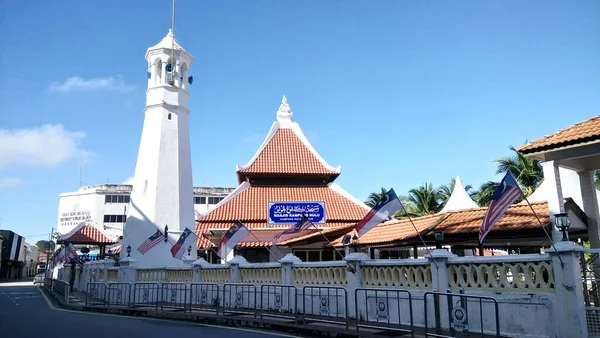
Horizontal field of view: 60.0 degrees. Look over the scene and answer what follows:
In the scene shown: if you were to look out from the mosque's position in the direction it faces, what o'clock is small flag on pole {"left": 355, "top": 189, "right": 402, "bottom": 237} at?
The small flag on pole is roughly at 11 o'clock from the mosque.

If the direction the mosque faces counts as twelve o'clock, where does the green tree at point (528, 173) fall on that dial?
The green tree is roughly at 8 o'clock from the mosque.

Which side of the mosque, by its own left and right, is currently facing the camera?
front

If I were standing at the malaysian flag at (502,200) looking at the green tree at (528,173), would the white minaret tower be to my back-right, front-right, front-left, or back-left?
front-left

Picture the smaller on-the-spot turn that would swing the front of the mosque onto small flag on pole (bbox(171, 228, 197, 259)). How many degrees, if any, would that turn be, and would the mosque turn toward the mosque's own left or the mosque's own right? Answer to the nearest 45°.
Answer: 0° — it already faces it

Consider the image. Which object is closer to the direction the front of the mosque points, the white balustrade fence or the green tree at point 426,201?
the white balustrade fence

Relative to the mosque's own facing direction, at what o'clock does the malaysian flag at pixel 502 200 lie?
The malaysian flag is roughly at 11 o'clock from the mosque.
